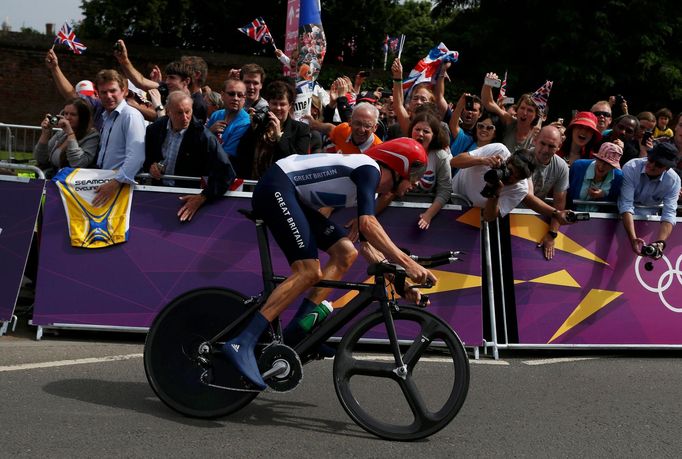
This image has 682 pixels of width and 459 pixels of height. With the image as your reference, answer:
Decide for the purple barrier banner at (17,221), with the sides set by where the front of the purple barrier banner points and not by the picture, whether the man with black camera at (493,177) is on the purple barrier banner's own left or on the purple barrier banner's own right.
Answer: on the purple barrier banner's own left

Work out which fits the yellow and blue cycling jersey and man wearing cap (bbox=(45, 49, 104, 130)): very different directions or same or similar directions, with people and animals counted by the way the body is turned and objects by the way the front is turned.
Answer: same or similar directions

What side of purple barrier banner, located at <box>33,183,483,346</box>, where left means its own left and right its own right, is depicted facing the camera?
front

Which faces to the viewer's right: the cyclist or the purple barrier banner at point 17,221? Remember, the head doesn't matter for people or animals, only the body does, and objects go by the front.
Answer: the cyclist

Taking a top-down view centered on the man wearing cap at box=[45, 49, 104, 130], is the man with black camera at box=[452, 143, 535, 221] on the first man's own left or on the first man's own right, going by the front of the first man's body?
on the first man's own left

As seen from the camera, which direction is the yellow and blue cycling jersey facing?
toward the camera

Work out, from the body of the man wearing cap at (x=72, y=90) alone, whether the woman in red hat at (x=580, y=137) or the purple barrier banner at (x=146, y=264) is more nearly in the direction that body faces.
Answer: the purple barrier banner

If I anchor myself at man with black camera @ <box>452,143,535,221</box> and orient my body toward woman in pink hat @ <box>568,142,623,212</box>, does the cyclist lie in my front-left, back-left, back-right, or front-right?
back-right

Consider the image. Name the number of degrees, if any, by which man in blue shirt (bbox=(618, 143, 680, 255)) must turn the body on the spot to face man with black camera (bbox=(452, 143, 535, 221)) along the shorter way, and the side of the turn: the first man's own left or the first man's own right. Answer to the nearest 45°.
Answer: approximately 45° to the first man's own right

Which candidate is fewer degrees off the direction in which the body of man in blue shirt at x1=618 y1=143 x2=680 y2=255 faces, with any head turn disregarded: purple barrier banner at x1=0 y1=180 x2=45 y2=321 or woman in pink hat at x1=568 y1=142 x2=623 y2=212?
the purple barrier banner

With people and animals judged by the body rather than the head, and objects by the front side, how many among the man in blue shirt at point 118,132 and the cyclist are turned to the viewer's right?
1

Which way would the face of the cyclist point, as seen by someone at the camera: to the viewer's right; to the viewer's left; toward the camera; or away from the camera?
to the viewer's right

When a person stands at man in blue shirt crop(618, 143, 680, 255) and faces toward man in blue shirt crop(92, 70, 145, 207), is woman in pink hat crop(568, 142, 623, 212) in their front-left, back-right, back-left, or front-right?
front-right

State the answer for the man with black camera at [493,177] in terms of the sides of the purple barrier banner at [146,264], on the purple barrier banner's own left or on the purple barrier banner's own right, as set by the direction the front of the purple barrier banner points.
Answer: on the purple barrier banner's own left

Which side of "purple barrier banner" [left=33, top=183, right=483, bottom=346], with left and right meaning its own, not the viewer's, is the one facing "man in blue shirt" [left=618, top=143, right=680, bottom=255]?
left

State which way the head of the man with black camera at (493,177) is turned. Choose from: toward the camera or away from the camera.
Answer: toward the camera

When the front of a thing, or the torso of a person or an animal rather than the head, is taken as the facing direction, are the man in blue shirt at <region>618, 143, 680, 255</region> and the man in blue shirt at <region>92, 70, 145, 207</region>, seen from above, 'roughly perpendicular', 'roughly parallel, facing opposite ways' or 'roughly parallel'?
roughly parallel
